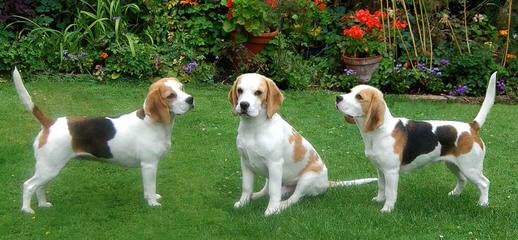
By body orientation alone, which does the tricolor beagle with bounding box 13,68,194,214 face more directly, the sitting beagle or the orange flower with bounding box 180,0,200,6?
the sitting beagle

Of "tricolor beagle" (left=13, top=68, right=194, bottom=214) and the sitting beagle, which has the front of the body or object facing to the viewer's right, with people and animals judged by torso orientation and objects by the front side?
the tricolor beagle

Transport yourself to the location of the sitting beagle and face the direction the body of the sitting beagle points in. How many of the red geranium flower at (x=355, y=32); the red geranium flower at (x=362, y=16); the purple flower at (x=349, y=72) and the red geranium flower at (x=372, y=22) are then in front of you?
0

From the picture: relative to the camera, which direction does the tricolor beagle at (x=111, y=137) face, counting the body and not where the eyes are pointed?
to the viewer's right

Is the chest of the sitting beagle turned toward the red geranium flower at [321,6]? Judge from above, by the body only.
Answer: no

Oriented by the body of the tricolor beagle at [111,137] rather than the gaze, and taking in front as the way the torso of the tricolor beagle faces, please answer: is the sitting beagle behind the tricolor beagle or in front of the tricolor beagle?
in front

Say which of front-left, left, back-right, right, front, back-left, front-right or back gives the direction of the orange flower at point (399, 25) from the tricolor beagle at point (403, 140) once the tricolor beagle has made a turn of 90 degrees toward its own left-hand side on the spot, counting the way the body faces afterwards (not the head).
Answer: back

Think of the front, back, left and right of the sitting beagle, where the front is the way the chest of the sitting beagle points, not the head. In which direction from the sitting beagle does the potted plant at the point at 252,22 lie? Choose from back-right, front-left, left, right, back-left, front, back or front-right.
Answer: back-right

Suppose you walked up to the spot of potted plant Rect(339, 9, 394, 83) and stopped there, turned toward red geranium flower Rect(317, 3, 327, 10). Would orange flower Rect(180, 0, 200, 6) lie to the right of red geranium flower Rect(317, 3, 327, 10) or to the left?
left

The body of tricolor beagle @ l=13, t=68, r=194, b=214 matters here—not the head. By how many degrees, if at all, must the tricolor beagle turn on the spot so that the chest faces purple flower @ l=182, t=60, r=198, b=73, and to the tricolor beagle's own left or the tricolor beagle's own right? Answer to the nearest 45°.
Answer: approximately 90° to the tricolor beagle's own left

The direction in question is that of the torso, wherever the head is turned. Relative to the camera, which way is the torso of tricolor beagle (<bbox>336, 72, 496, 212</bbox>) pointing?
to the viewer's left

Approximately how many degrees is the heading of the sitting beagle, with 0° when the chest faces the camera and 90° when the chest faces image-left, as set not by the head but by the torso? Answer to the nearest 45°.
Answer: approximately 45°

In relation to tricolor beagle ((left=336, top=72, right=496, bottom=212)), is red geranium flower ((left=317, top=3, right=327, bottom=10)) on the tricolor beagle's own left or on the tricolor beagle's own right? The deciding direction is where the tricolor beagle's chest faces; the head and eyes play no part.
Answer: on the tricolor beagle's own right
